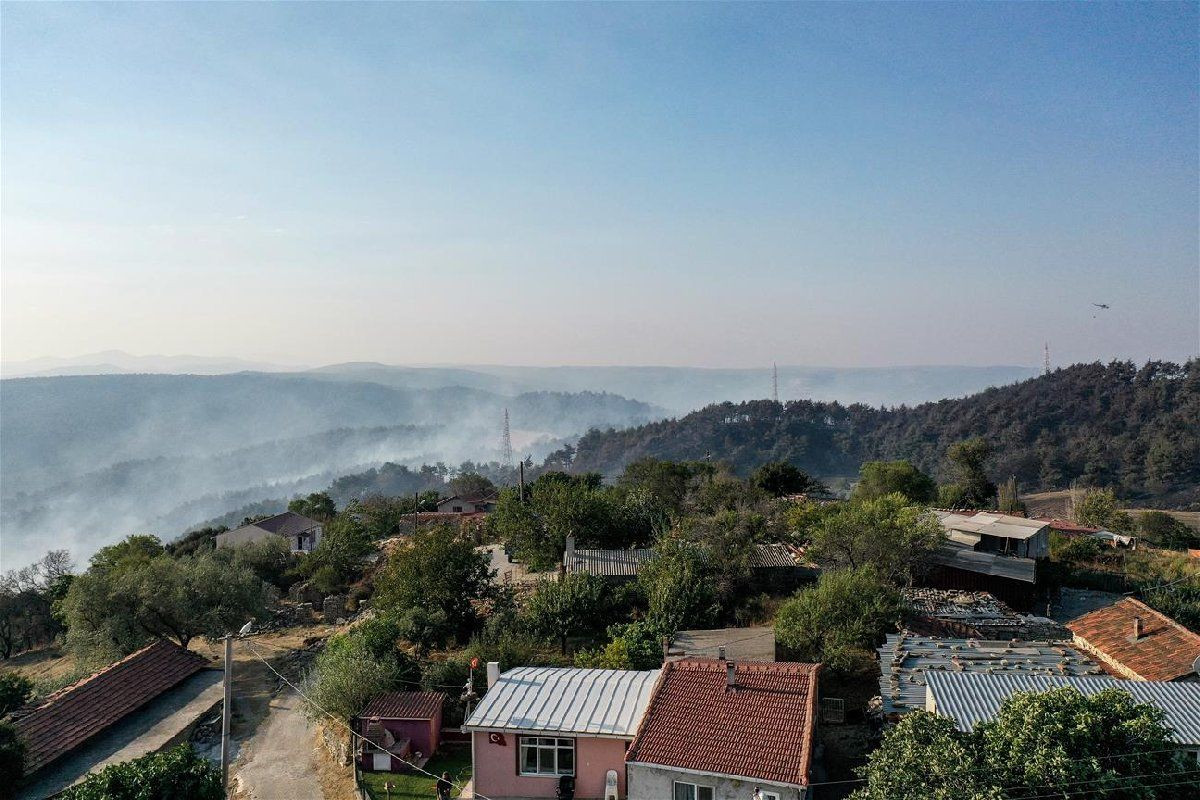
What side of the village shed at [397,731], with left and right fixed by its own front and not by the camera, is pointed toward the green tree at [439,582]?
back

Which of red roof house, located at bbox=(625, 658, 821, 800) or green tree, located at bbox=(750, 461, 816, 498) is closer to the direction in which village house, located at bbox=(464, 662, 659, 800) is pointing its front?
the red roof house

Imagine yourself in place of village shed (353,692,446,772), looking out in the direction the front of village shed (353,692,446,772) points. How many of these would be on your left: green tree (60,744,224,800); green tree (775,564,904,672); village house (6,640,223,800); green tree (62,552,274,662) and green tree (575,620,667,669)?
2

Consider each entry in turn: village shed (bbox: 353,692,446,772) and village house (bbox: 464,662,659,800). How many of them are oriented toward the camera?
2

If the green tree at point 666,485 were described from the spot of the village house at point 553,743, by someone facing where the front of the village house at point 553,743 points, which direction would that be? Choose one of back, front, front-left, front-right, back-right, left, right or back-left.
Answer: back

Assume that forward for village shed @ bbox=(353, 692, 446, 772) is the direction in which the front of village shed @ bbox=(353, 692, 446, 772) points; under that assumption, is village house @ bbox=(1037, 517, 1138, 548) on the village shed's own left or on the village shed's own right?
on the village shed's own left

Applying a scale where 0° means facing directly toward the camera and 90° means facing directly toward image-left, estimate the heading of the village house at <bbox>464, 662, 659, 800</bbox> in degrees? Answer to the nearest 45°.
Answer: approximately 0°

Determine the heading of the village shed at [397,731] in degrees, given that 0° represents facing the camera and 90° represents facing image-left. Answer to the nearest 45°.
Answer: approximately 0°

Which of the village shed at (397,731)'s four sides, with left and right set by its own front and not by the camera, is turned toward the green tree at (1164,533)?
left

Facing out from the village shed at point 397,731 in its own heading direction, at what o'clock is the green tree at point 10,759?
The green tree is roughly at 3 o'clock from the village shed.

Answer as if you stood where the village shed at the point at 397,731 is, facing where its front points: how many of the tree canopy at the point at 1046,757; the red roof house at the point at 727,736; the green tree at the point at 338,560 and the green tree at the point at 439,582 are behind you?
2

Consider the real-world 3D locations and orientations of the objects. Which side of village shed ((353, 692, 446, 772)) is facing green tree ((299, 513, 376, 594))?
back

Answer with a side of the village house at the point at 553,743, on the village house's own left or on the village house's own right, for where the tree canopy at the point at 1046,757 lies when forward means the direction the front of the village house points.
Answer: on the village house's own left

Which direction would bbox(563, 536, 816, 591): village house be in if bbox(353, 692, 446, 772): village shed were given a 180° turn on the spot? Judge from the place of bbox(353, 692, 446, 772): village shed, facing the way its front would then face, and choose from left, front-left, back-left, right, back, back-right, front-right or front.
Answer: front-right

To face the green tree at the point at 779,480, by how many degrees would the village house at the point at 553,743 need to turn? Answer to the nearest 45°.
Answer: approximately 180°

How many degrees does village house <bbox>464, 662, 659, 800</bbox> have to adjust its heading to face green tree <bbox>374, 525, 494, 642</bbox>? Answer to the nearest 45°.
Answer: approximately 180°
